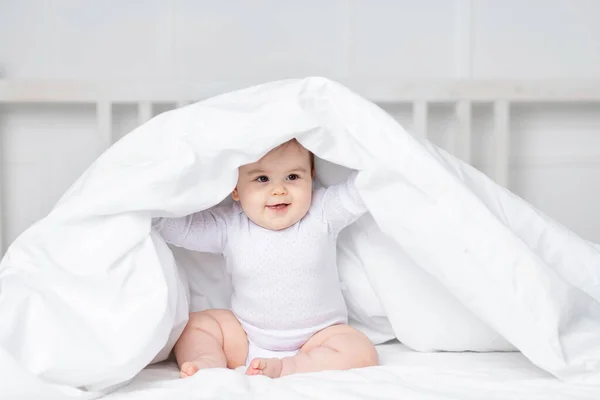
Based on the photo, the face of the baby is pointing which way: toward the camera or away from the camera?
toward the camera

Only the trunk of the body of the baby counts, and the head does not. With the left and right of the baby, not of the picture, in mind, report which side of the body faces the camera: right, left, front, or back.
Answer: front
